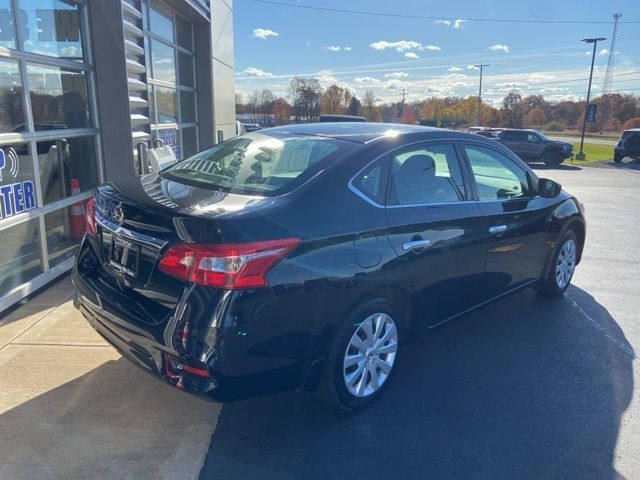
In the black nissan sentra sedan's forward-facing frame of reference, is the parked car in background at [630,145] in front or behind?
in front

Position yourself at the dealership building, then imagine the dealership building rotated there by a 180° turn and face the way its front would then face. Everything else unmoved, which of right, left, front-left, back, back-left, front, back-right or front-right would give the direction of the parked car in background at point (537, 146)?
right

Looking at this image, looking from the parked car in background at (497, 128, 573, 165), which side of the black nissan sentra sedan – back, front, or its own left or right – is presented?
front

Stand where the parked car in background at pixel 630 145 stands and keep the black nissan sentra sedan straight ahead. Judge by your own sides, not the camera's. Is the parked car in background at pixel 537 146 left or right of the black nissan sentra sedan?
right

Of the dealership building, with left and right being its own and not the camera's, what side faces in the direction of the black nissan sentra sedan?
front

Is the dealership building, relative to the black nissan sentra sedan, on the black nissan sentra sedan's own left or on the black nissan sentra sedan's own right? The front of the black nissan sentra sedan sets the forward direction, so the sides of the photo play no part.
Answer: on the black nissan sentra sedan's own left

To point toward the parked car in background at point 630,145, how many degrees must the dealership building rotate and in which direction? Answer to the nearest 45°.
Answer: approximately 90° to its left

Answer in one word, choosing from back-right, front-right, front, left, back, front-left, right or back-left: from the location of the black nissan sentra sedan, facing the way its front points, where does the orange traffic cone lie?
left

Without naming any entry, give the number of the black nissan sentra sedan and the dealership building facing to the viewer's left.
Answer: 0

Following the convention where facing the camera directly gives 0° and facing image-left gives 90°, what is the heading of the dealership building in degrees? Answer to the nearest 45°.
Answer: approximately 315°

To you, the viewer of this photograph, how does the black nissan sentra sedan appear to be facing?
facing away from the viewer and to the right of the viewer
